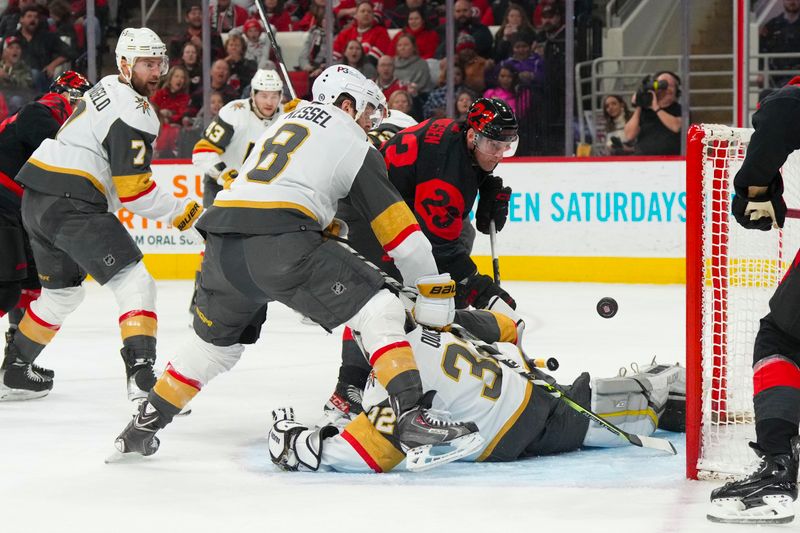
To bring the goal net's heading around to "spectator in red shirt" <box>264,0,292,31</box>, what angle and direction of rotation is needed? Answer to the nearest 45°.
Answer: approximately 45° to its right

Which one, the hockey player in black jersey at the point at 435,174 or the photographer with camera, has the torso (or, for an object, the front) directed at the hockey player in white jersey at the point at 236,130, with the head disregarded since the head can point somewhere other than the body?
the photographer with camera

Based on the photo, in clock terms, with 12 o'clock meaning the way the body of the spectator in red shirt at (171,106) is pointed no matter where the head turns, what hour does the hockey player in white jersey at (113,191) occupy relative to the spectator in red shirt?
The hockey player in white jersey is roughly at 12 o'clock from the spectator in red shirt.

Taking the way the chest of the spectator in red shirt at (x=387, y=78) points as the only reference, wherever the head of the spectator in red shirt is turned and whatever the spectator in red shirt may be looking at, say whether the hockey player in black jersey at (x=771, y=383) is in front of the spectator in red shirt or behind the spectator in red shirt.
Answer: in front

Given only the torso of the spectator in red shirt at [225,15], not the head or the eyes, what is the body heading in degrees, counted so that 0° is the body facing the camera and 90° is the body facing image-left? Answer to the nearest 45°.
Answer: approximately 0°

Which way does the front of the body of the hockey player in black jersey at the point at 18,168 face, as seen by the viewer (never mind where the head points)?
to the viewer's right

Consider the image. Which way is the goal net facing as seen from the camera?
to the viewer's left

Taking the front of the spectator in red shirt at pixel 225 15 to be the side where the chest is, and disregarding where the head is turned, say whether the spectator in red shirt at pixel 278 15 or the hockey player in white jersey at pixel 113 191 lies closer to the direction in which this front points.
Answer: the hockey player in white jersey

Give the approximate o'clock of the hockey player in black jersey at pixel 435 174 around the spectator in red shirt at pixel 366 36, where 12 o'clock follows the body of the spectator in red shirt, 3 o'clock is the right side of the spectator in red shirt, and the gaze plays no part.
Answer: The hockey player in black jersey is roughly at 12 o'clock from the spectator in red shirt.

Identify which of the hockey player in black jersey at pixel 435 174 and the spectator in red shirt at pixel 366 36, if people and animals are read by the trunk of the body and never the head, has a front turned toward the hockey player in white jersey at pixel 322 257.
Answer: the spectator in red shirt

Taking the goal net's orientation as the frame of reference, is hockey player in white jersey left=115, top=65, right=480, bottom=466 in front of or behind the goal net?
in front

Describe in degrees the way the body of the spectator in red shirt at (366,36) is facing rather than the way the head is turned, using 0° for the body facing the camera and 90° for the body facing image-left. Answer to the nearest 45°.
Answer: approximately 0°

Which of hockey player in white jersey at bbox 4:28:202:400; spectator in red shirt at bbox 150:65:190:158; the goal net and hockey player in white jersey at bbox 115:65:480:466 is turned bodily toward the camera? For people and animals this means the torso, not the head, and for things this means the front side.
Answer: the spectator in red shirt
